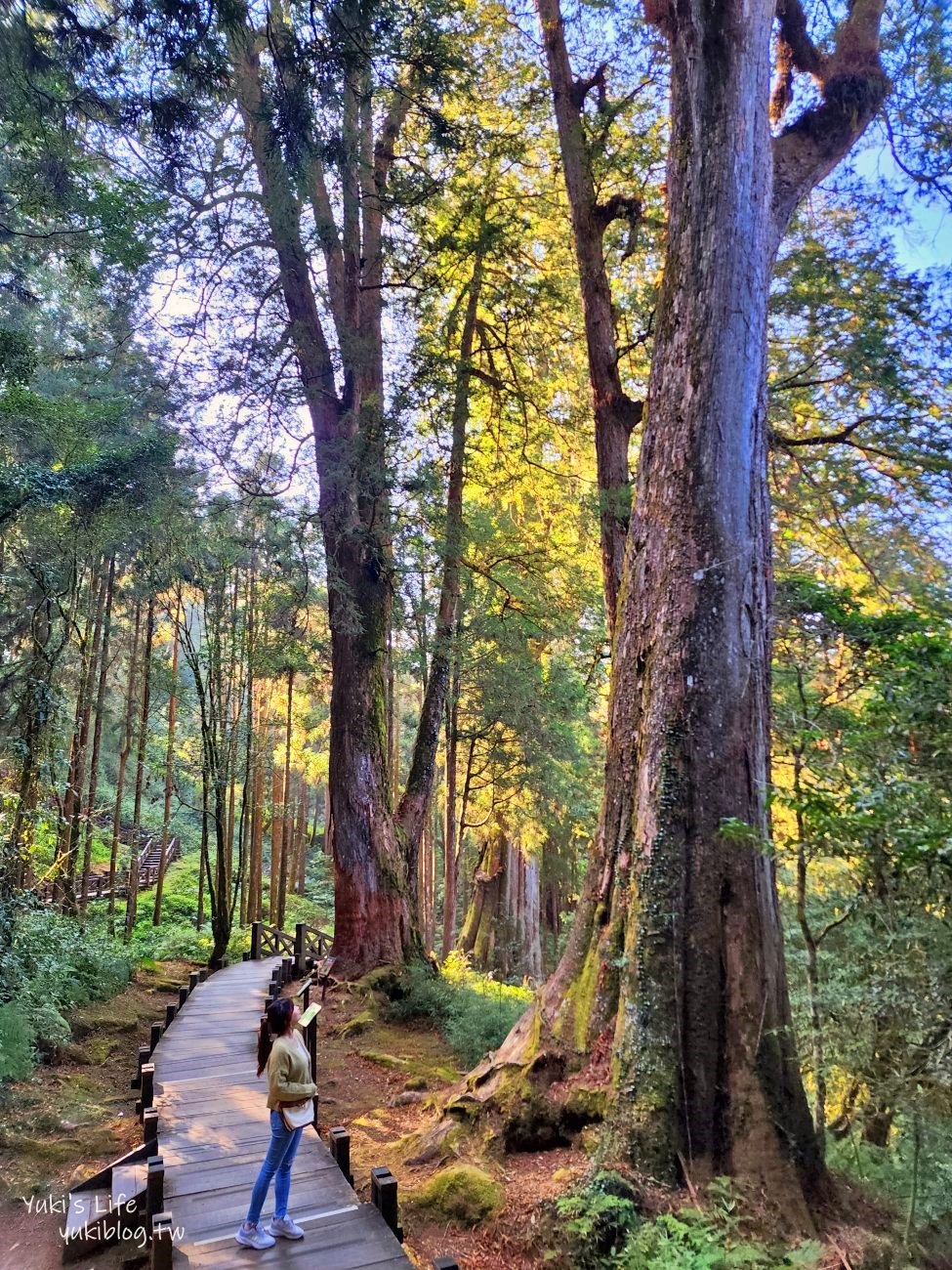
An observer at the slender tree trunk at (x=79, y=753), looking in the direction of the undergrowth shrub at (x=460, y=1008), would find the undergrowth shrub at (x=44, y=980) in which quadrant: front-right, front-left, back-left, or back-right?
front-right

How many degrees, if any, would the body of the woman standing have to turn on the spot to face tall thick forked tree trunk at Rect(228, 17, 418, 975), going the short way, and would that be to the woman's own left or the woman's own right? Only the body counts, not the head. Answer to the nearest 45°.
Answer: approximately 90° to the woman's own left

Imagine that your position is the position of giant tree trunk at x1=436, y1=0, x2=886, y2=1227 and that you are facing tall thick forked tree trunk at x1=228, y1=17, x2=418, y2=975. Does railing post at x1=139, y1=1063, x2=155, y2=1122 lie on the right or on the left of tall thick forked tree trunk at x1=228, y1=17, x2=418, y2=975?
left

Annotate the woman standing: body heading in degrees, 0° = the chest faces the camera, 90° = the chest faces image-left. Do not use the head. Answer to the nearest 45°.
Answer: approximately 270°

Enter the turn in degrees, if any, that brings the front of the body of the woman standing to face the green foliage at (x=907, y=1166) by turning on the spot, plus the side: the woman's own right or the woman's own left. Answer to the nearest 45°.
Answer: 0° — they already face it

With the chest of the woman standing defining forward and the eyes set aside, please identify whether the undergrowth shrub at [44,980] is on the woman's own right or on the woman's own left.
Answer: on the woman's own left

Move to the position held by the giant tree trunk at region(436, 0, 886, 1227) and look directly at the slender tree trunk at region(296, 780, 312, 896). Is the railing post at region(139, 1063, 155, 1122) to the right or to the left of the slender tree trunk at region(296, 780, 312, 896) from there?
left

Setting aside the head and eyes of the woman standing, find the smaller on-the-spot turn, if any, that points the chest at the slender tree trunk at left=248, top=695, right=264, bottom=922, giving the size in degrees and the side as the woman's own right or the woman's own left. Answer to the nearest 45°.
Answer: approximately 90° to the woman's own left

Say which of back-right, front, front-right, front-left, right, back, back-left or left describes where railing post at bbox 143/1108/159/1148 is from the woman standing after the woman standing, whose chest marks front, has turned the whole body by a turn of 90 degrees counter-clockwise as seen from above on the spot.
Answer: front-left

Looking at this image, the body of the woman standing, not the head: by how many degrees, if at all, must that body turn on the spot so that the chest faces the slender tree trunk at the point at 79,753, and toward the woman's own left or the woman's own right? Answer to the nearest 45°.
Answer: approximately 90° to the woman's own left

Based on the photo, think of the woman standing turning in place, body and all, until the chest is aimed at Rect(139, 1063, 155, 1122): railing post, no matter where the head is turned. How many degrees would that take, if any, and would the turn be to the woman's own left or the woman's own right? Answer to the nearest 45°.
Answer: approximately 135° to the woman's own left

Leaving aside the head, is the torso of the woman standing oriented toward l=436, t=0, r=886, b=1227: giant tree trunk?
yes
